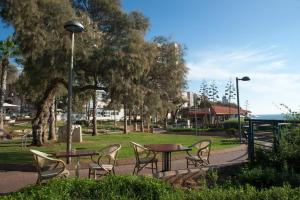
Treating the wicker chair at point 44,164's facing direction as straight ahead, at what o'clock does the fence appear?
The fence is roughly at 12 o'clock from the wicker chair.

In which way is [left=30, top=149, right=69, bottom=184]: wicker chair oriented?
to the viewer's right

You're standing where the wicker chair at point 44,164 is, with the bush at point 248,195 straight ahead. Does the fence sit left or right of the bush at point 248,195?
left

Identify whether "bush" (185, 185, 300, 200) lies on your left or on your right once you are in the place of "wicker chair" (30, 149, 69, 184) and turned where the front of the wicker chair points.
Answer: on your right

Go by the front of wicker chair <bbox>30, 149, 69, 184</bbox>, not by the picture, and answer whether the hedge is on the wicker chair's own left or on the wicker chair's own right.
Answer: on the wicker chair's own right
